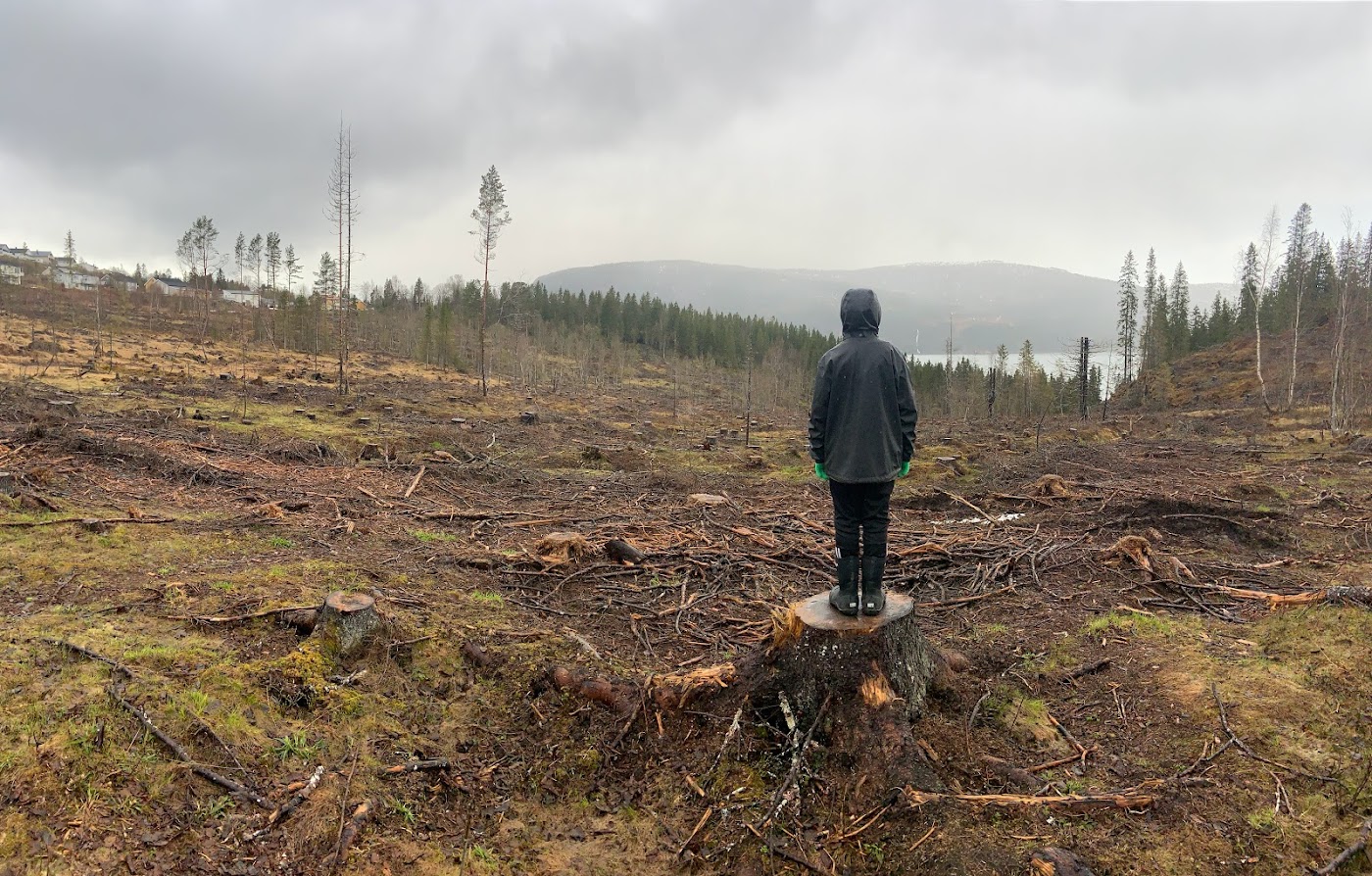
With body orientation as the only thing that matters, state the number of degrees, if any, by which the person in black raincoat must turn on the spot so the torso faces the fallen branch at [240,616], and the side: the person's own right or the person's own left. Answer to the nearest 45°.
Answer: approximately 90° to the person's own left

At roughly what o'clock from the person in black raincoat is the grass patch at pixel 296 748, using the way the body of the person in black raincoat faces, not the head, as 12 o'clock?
The grass patch is roughly at 8 o'clock from the person in black raincoat.

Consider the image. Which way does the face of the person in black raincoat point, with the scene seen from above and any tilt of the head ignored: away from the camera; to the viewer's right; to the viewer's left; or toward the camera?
away from the camera

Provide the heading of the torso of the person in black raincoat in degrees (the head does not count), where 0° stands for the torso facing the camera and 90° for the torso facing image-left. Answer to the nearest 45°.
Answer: approximately 180°

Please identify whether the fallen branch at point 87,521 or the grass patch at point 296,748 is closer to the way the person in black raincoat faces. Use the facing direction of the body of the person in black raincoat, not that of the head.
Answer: the fallen branch

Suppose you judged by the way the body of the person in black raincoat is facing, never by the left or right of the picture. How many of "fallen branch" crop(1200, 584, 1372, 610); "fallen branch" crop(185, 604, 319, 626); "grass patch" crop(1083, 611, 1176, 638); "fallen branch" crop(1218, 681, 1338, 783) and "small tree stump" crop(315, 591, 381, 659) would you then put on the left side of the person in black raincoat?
2

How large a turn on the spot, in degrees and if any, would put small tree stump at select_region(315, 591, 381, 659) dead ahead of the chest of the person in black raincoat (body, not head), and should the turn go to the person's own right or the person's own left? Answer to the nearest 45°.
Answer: approximately 90° to the person's own left

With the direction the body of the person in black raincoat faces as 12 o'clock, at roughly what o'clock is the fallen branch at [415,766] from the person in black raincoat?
The fallen branch is roughly at 8 o'clock from the person in black raincoat.
